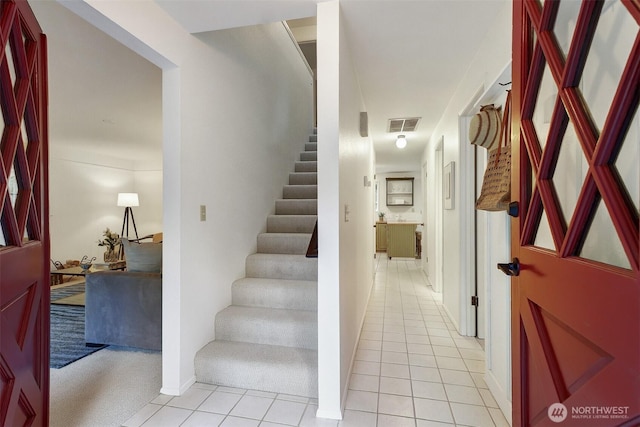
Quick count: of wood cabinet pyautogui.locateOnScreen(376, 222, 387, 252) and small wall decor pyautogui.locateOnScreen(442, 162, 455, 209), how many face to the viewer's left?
1

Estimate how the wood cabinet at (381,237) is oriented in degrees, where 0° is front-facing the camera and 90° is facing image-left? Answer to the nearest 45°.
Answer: approximately 0°

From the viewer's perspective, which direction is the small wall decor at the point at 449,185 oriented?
to the viewer's left

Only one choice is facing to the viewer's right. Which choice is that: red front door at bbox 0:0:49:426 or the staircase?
the red front door

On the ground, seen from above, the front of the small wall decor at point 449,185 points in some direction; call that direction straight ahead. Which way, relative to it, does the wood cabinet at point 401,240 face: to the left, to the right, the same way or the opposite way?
to the left

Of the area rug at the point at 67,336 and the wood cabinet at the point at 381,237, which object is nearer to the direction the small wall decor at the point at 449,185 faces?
the area rug

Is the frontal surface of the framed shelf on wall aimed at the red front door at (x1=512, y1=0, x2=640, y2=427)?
yes

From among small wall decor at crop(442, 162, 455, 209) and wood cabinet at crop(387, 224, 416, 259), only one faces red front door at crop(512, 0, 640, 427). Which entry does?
the wood cabinet

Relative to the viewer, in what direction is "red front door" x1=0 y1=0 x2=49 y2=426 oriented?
to the viewer's right

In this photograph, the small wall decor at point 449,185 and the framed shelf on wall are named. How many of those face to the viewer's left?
1
